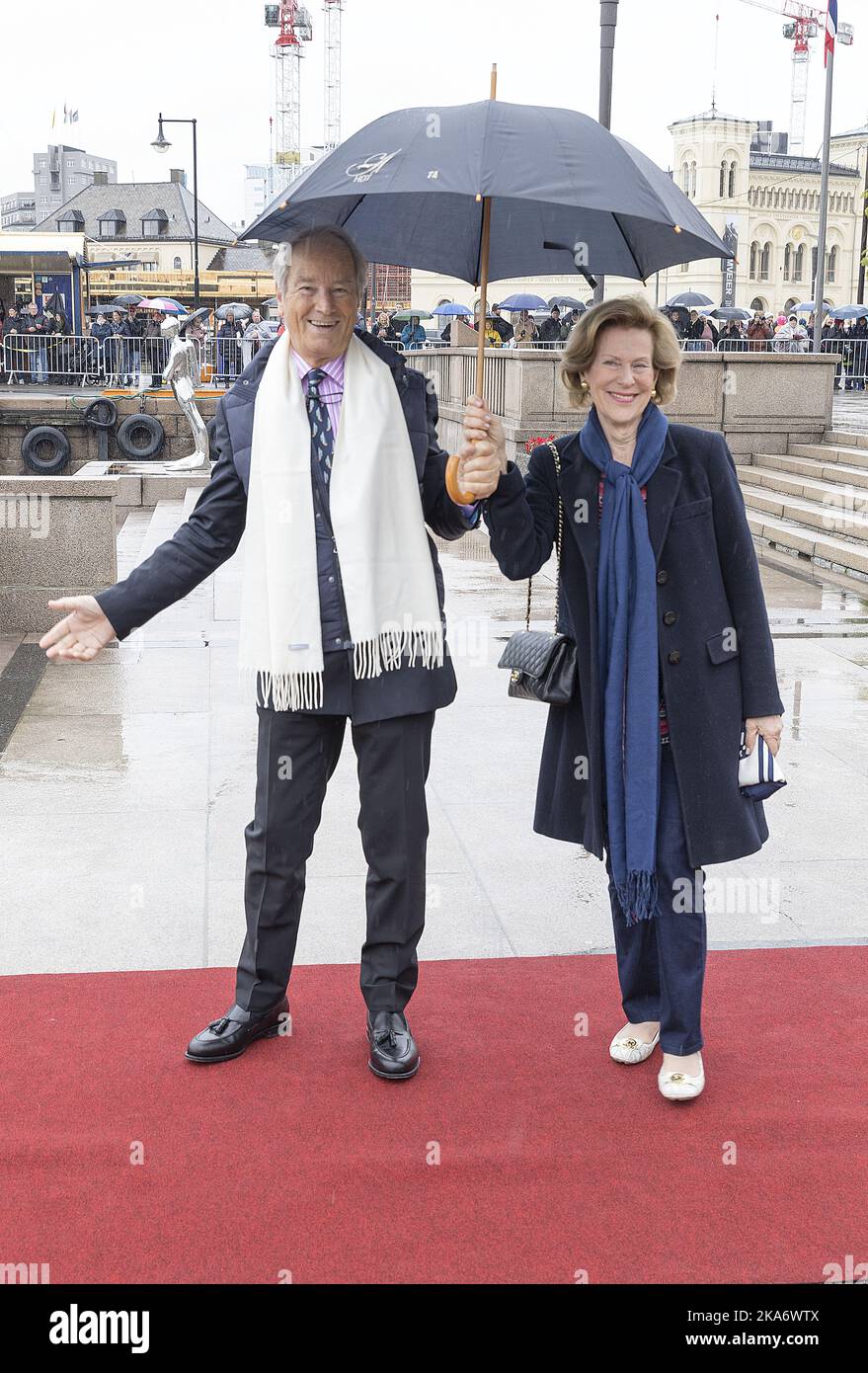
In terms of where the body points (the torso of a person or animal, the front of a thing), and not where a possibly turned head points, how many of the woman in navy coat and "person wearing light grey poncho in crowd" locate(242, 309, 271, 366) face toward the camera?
2

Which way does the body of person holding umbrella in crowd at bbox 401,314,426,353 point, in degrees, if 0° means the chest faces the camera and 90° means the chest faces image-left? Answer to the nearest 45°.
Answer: approximately 0°

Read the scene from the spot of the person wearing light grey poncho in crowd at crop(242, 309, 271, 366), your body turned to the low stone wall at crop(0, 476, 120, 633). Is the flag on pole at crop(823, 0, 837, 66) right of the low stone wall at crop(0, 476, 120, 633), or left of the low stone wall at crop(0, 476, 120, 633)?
left

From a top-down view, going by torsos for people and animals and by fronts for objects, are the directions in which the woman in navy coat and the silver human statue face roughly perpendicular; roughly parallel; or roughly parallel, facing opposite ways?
roughly perpendicular

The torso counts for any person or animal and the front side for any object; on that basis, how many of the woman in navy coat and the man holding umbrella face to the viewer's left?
0

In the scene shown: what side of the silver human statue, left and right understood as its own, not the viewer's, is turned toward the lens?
left

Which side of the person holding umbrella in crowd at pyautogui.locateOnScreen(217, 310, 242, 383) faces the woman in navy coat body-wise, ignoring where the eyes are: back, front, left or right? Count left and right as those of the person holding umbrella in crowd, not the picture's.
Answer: front

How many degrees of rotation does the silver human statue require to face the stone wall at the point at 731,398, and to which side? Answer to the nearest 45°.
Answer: approximately 135° to its left

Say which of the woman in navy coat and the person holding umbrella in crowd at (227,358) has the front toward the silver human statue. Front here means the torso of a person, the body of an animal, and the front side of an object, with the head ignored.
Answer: the person holding umbrella in crowd
